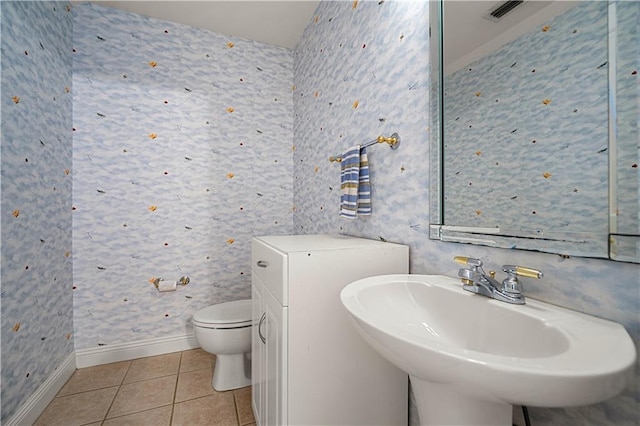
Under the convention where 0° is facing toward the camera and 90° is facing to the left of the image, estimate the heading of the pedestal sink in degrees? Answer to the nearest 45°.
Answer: approximately 45°

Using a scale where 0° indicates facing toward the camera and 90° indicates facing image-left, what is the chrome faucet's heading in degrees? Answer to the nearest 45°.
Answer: approximately 45°

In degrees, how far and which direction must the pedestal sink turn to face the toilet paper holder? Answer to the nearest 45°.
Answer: approximately 45° to its right

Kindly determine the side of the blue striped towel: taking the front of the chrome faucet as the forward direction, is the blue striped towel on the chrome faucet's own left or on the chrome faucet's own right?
on the chrome faucet's own right

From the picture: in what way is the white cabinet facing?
to the viewer's left

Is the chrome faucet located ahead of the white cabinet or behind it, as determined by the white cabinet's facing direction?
behind

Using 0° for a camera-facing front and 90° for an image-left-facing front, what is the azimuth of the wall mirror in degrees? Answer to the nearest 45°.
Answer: approximately 45°
